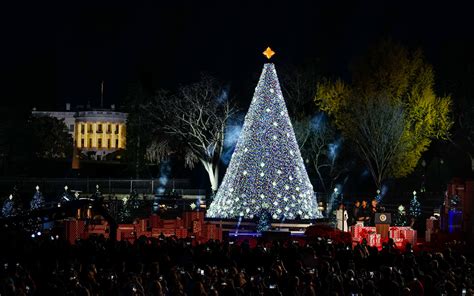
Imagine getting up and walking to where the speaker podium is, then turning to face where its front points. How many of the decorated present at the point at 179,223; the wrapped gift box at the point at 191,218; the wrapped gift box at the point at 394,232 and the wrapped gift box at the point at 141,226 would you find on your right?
3

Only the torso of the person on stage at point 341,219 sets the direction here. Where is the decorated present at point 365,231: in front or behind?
in front

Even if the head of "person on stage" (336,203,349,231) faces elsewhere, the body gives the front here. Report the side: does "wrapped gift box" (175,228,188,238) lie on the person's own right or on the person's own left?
on the person's own right

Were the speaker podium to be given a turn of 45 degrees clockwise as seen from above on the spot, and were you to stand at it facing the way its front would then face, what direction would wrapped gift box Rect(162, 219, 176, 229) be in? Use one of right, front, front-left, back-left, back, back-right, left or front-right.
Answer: front-right

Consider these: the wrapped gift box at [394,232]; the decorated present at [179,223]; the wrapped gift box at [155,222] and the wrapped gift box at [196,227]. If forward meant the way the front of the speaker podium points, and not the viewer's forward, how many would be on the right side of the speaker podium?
3

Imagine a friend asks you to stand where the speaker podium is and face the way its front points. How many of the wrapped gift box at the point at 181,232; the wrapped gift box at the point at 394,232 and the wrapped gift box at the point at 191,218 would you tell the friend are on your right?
2

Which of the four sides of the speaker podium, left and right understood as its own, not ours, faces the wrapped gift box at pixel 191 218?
right

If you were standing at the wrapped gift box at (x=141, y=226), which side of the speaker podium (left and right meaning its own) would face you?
right

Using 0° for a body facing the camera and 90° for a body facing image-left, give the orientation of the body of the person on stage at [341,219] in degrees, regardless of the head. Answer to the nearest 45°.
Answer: approximately 0°

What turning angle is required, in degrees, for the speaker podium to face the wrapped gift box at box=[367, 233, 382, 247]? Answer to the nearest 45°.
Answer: approximately 45° to its right

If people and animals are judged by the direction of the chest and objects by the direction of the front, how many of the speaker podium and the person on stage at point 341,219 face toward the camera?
2
